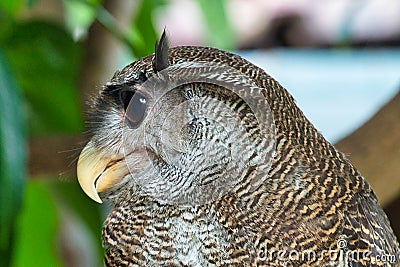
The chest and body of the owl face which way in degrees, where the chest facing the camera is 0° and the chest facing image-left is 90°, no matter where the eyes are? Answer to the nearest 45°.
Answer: approximately 90°

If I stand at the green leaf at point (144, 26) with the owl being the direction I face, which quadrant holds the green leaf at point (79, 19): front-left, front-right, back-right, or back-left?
back-right
